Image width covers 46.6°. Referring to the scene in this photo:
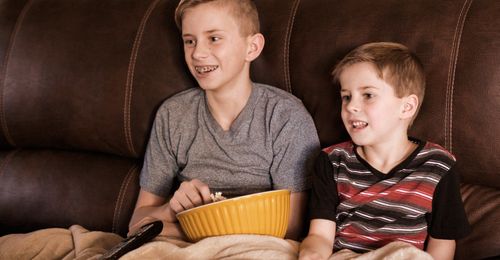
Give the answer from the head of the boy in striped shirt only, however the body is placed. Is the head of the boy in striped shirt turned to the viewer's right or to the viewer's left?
to the viewer's left

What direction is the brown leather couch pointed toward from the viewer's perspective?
toward the camera
